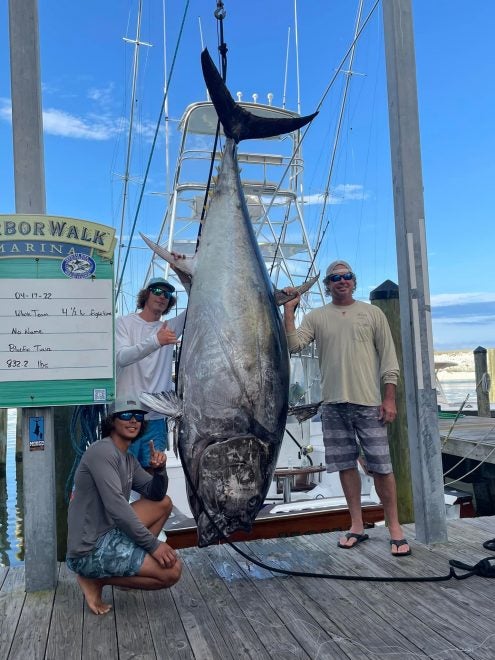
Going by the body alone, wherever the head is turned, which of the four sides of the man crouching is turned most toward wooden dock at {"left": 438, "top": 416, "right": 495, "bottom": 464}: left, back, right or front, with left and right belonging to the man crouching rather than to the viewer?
left

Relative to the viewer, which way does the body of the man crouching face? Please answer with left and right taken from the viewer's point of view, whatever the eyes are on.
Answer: facing the viewer and to the right of the viewer

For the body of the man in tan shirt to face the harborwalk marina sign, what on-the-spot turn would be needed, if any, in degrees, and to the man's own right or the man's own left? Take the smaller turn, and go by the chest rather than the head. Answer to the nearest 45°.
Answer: approximately 45° to the man's own right

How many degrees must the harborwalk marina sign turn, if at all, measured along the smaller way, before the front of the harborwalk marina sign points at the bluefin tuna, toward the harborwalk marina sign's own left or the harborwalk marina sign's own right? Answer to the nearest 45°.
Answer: approximately 45° to the harborwalk marina sign's own left

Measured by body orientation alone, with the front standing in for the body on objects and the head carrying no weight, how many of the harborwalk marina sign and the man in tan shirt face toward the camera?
2

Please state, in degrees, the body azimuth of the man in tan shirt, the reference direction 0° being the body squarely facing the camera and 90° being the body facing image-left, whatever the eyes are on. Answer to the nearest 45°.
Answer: approximately 0°

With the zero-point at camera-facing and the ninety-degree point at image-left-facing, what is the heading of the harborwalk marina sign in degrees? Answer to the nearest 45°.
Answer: approximately 0°

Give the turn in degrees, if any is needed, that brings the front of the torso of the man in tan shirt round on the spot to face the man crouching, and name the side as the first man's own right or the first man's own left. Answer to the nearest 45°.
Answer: approximately 45° to the first man's own right

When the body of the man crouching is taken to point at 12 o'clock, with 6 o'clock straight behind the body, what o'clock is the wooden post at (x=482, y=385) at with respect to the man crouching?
The wooden post is roughly at 9 o'clock from the man crouching.

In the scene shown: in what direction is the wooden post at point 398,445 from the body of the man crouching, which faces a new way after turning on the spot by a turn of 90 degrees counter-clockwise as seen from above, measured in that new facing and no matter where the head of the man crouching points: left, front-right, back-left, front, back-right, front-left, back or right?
front
